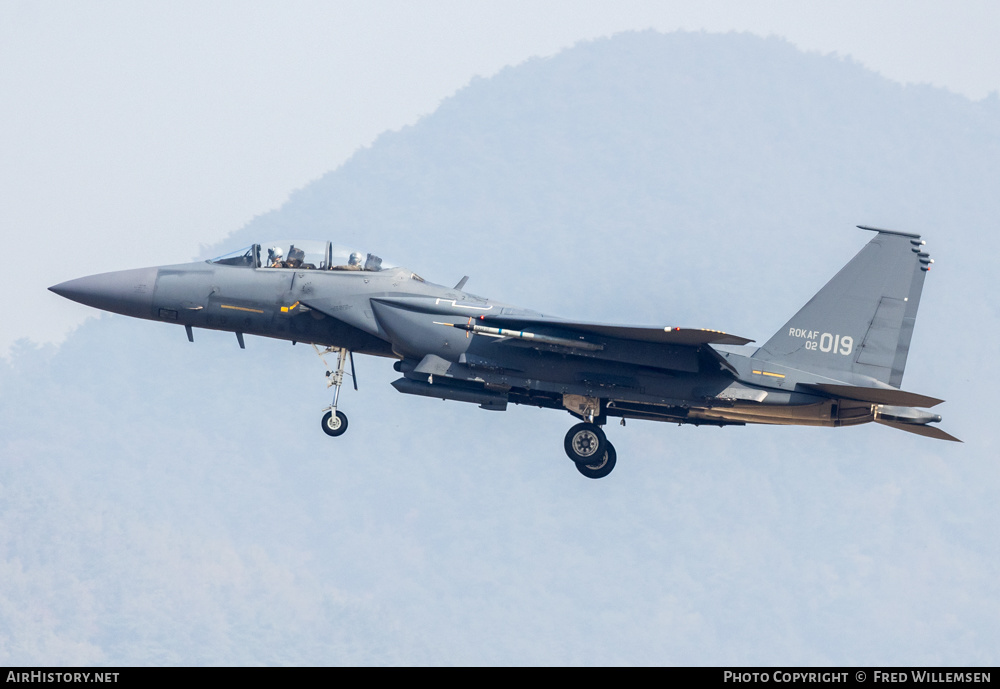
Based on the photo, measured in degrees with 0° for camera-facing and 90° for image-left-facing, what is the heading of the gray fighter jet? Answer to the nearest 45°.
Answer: approximately 90°

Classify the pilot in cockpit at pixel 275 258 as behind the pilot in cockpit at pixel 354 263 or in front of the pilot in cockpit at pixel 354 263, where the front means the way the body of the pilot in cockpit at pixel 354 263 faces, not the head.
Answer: in front

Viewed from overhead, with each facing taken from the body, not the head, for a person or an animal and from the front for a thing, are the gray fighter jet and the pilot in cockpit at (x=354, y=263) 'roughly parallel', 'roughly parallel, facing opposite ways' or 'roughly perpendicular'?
roughly parallel

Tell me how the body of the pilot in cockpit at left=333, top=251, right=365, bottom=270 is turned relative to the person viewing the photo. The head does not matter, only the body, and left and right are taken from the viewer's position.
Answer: facing to the left of the viewer
